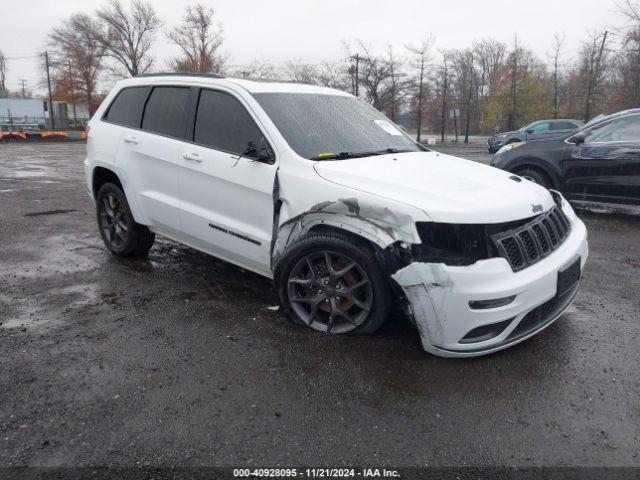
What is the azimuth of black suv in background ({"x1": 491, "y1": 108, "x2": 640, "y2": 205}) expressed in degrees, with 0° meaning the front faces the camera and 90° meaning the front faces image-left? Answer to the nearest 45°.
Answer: approximately 90°

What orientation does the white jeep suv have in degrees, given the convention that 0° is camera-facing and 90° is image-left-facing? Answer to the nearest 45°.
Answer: approximately 315°

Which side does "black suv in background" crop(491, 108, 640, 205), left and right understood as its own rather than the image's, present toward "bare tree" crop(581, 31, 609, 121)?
right

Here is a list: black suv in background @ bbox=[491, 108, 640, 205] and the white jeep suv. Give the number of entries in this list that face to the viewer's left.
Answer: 1

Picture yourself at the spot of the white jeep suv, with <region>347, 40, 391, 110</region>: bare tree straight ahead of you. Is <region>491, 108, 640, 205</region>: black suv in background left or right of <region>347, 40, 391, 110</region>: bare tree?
right

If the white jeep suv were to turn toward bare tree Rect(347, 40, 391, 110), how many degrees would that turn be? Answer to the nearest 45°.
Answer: approximately 135° to its left

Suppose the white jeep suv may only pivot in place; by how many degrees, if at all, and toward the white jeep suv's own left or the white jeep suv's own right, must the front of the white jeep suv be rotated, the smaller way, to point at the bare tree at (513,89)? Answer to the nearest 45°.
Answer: approximately 135° to the white jeep suv's own left

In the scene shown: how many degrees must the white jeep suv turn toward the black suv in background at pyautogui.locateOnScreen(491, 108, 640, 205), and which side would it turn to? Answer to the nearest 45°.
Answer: approximately 90° to its left

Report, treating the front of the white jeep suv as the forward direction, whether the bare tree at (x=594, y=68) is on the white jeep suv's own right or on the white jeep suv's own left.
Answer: on the white jeep suv's own left
